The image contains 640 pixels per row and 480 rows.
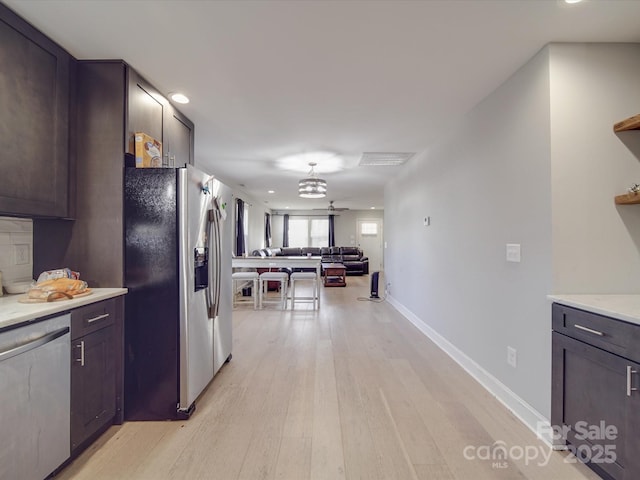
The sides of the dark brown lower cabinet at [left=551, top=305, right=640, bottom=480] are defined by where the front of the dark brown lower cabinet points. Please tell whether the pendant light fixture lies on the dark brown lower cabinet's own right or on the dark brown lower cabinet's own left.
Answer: on the dark brown lower cabinet's own right

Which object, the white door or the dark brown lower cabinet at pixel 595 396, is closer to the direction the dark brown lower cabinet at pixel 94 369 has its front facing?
the dark brown lower cabinet

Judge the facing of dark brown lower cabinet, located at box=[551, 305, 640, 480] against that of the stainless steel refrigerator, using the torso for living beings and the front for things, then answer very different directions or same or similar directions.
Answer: very different directions

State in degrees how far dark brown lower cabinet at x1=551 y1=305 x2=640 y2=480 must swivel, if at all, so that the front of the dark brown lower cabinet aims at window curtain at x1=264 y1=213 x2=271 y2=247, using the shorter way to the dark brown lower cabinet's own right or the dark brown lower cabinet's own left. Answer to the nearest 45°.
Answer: approximately 90° to the dark brown lower cabinet's own right

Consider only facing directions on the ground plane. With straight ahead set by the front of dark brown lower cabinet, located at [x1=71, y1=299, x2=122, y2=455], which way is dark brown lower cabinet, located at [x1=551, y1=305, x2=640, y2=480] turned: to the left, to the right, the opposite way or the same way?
the opposite way

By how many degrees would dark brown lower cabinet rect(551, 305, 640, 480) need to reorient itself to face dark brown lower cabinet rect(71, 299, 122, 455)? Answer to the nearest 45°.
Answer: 0° — it already faces it

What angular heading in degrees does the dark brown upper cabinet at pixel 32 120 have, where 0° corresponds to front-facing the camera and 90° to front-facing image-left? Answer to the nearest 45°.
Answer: approximately 315°
